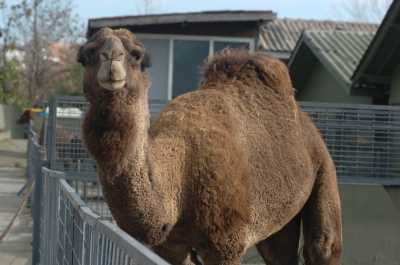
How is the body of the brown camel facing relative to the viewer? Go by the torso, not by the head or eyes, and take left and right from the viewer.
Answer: facing the viewer and to the left of the viewer

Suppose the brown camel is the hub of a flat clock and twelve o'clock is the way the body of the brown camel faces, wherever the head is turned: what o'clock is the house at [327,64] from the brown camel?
The house is roughly at 5 o'clock from the brown camel.

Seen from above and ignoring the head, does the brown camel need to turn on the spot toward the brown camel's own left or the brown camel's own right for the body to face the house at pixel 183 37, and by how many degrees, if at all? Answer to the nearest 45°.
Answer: approximately 135° to the brown camel's own right

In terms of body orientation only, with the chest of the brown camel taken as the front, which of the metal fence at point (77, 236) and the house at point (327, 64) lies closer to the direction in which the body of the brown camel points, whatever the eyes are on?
the metal fence

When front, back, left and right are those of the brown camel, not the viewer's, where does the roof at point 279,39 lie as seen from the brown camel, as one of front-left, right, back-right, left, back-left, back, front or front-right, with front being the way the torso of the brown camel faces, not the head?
back-right

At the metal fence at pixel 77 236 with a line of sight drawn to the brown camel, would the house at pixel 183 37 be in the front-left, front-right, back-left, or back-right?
front-left

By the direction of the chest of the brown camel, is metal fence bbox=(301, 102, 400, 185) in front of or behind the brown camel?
behind

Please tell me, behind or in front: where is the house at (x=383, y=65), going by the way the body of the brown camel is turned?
behind
